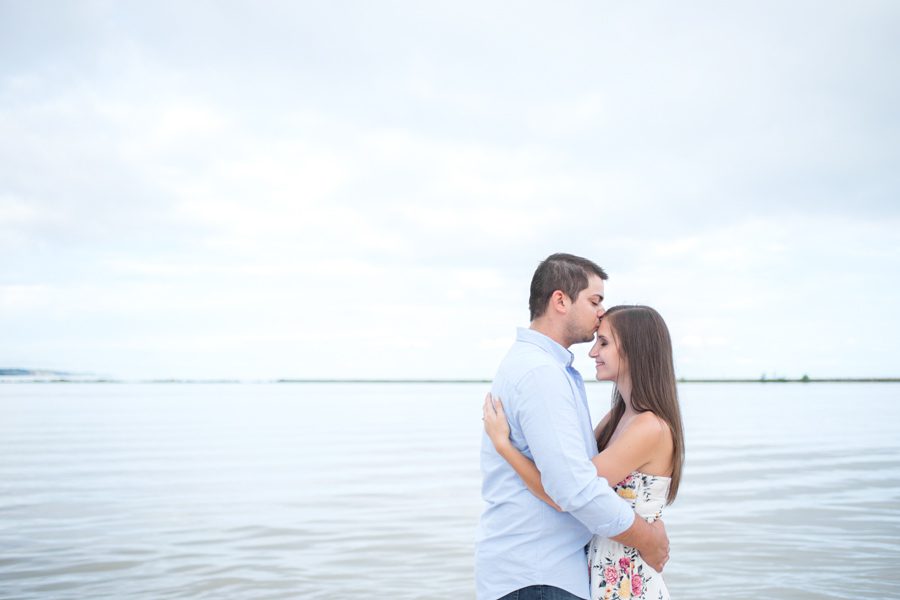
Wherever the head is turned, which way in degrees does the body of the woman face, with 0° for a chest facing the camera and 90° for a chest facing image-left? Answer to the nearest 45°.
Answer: approximately 90°

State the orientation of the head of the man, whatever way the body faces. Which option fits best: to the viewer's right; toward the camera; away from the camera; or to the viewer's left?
to the viewer's right

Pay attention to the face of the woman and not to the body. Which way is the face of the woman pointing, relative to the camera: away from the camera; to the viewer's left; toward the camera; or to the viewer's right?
to the viewer's left

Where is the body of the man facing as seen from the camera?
to the viewer's right

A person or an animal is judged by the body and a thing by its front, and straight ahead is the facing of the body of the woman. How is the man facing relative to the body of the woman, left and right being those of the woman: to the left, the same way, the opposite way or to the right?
the opposite way

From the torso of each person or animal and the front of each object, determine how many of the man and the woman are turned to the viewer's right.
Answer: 1
